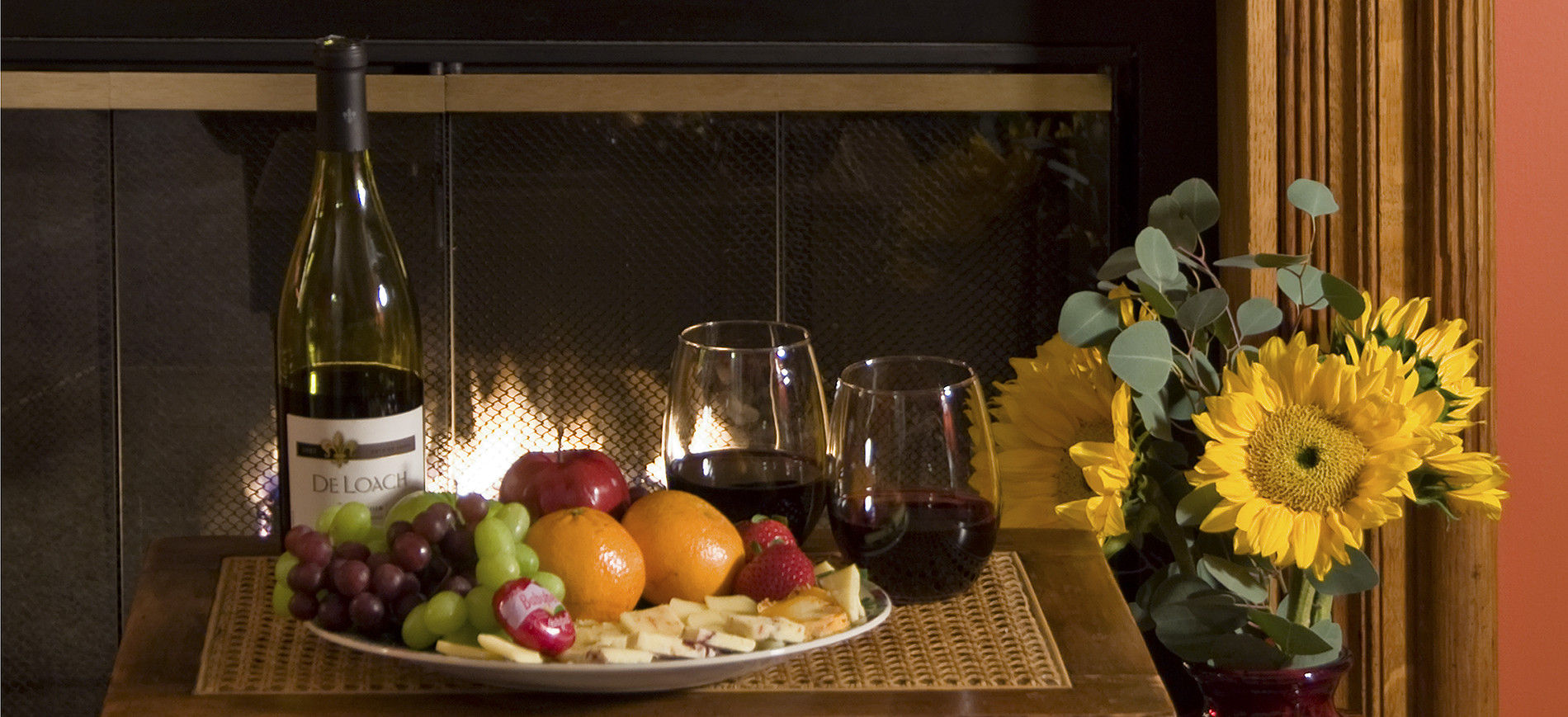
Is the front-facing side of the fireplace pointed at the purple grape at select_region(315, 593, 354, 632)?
yes

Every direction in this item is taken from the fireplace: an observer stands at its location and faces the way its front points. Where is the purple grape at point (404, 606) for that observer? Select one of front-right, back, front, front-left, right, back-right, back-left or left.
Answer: front

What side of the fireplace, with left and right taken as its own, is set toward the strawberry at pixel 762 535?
front

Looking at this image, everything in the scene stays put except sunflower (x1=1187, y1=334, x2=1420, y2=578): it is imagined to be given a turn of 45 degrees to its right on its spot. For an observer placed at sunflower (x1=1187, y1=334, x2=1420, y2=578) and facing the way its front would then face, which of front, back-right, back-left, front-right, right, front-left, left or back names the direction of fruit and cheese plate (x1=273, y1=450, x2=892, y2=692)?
front

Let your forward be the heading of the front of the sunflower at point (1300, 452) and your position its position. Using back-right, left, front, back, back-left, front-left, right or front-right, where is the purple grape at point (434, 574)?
front-right

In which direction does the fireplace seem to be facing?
toward the camera

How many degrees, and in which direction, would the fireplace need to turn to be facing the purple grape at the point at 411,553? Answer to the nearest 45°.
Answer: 0° — it already faces it

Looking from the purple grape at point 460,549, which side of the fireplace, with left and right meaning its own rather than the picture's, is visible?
front

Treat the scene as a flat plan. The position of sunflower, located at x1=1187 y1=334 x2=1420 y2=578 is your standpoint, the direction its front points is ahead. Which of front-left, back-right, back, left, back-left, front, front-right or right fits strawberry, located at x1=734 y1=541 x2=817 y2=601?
front-right

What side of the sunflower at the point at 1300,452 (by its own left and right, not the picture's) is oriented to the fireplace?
right

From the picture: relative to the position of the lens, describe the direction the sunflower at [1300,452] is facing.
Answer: facing the viewer

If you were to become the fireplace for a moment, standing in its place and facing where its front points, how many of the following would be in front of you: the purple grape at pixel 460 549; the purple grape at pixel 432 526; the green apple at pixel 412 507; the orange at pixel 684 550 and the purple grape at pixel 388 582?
5

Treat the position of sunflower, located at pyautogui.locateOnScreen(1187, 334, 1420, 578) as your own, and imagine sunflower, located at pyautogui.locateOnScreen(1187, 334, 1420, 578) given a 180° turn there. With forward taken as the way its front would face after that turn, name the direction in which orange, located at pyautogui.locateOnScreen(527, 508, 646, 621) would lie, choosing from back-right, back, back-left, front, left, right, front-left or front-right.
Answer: back-left

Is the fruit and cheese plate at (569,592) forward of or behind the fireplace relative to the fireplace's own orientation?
forward

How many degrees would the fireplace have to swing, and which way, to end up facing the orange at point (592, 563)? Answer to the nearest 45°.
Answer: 0° — it already faces it

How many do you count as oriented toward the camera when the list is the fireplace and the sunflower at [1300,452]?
2

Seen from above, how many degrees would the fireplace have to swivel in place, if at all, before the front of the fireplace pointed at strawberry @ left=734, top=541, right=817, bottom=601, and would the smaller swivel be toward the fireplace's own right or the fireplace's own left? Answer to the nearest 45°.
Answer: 0° — it already faces it
